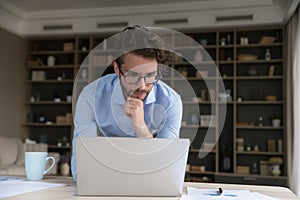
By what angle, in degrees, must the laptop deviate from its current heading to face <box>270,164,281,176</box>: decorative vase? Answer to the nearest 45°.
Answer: approximately 45° to its right

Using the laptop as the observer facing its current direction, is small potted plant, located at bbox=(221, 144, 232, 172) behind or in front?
in front

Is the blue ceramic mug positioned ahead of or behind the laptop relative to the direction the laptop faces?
ahead

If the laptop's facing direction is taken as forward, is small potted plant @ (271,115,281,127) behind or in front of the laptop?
in front

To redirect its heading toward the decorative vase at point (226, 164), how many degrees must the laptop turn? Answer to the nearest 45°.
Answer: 0° — it already faces it

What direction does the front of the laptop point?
away from the camera
